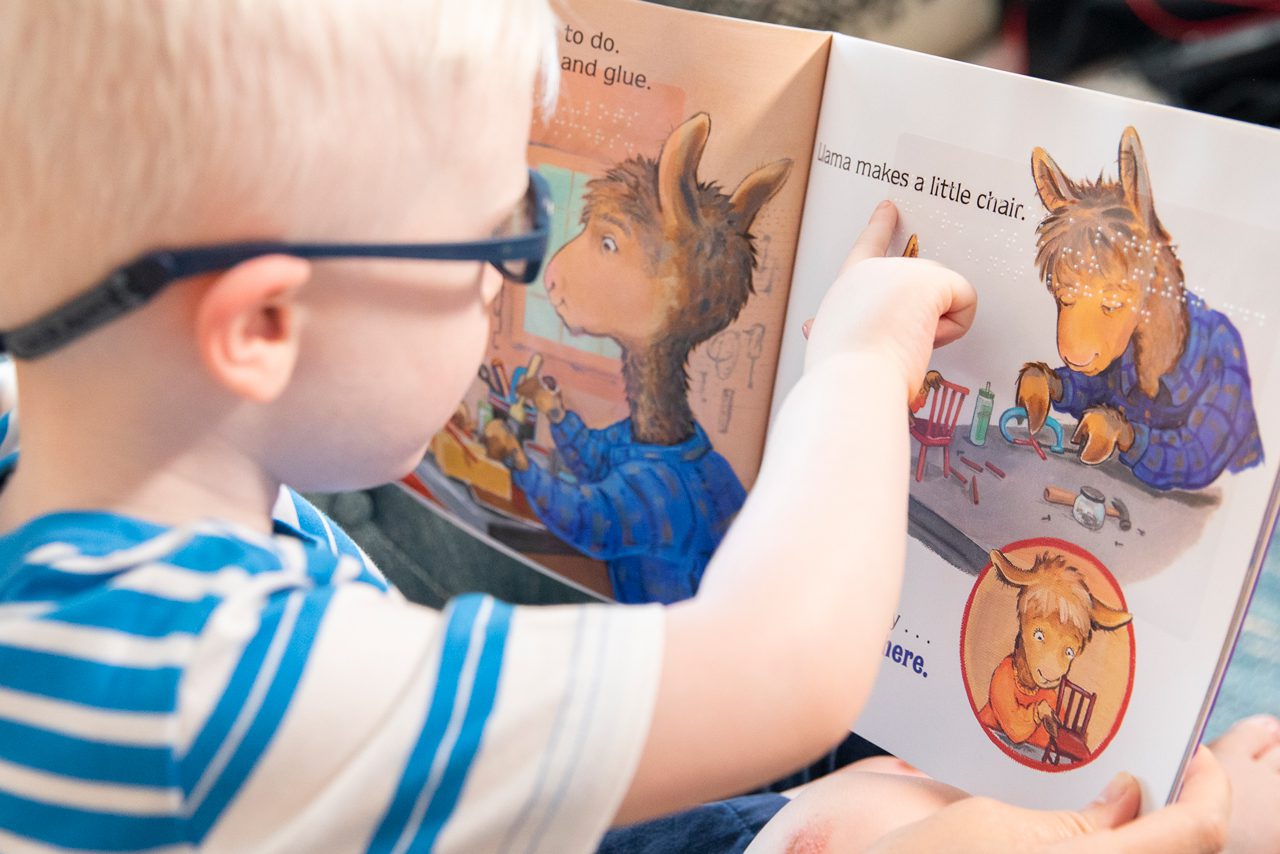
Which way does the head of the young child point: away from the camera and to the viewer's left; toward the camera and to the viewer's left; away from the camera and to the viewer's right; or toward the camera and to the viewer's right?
away from the camera and to the viewer's right

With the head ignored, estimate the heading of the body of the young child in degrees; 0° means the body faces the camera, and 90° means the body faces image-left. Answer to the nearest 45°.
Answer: approximately 225°
